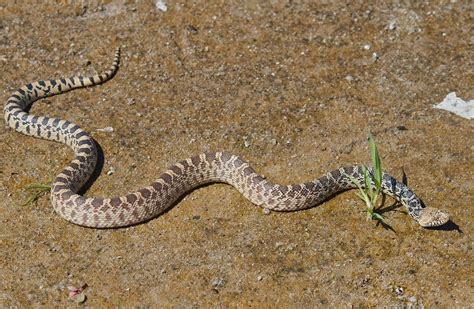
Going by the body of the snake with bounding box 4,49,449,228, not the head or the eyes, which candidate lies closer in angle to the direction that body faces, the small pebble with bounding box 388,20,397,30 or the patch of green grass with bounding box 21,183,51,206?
the small pebble

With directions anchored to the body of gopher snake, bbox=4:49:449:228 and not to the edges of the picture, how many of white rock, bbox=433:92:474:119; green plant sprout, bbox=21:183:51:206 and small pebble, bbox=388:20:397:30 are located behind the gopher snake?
1

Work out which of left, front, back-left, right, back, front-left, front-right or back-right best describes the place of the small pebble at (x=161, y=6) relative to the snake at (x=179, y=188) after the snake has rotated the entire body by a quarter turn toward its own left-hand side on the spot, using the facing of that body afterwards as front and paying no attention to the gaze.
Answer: front

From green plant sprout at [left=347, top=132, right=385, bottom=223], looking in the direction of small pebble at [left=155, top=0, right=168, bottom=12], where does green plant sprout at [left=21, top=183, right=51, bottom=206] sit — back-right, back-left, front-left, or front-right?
front-left

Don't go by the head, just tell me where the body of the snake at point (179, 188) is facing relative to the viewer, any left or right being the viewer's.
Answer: facing to the right of the viewer

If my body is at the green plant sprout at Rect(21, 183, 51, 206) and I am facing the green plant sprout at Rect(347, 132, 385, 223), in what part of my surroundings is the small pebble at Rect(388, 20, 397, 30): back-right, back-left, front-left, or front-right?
front-left

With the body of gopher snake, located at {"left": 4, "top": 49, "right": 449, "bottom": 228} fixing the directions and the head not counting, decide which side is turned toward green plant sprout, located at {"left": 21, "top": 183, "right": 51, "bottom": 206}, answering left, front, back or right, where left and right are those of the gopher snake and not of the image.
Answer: back

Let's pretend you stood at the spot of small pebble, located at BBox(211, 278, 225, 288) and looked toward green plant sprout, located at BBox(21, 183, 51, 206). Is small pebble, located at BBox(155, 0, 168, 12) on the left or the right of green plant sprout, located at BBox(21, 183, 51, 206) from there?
right

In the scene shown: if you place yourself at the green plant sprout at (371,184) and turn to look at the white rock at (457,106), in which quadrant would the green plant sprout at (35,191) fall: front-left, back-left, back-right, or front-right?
back-left

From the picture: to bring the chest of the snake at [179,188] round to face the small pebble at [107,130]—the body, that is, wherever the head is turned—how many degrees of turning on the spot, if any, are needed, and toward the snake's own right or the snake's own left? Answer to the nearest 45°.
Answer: approximately 135° to the snake's own left

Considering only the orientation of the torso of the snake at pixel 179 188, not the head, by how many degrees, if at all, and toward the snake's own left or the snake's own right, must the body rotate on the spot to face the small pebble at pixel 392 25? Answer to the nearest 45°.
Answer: approximately 45° to the snake's own left

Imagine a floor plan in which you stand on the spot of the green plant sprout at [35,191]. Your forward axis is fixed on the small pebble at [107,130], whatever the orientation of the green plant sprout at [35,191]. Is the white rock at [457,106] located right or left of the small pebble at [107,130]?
right

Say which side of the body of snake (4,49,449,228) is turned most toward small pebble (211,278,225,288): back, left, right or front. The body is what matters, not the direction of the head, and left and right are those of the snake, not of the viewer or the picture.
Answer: right

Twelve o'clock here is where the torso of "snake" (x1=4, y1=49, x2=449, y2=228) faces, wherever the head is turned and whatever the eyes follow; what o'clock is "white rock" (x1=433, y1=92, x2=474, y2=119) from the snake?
The white rock is roughly at 11 o'clock from the snake.

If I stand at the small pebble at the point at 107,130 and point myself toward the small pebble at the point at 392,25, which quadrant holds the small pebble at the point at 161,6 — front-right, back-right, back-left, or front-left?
front-left
